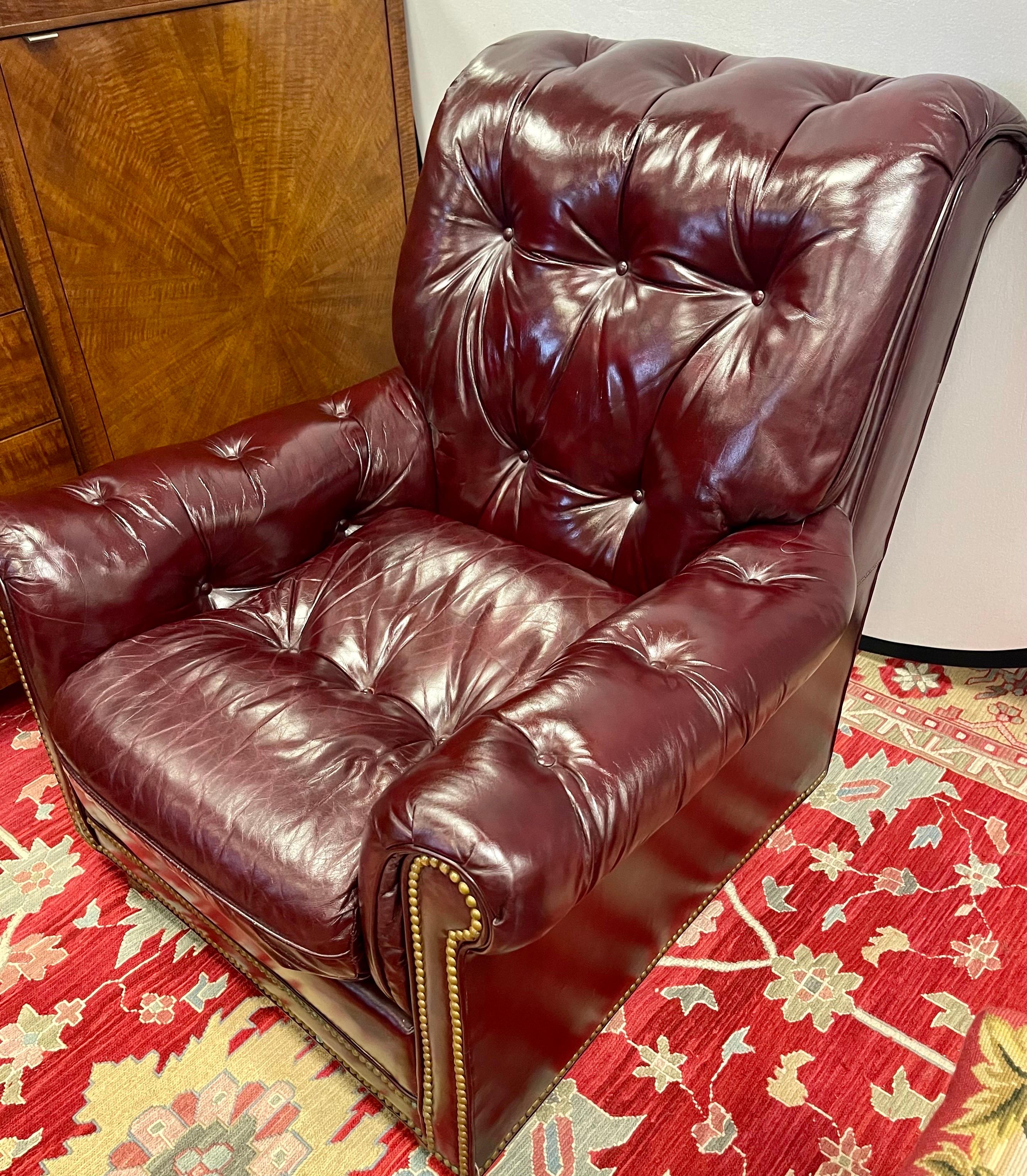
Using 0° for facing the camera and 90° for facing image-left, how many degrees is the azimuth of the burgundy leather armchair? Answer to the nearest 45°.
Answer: approximately 45°

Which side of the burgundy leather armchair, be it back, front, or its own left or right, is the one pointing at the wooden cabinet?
right
